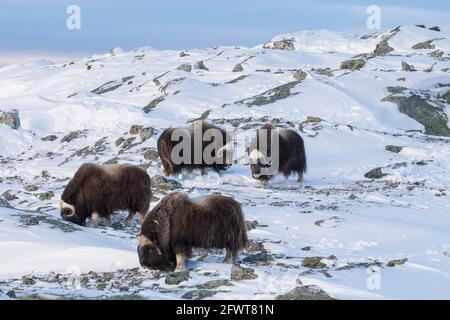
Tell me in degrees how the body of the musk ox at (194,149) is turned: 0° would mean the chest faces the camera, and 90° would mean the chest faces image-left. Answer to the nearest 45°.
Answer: approximately 270°

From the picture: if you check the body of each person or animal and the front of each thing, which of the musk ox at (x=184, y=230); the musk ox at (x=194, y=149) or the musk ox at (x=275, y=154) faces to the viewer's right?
the musk ox at (x=194, y=149)

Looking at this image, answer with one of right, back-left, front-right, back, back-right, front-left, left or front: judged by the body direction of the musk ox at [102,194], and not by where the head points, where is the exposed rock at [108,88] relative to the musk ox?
right

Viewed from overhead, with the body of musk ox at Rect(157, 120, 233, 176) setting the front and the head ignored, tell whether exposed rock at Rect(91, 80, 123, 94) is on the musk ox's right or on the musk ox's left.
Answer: on the musk ox's left

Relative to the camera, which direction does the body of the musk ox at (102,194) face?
to the viewer's left

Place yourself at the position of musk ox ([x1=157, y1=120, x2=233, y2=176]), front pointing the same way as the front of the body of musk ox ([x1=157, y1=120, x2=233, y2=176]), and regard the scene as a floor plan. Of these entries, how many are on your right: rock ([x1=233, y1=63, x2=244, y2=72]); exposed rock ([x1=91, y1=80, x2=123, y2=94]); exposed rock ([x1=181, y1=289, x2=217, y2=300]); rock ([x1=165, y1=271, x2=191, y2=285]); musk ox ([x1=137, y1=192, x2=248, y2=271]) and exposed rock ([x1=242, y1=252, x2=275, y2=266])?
4

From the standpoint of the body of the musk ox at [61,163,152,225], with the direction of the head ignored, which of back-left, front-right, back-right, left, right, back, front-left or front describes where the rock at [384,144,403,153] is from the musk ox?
back-right

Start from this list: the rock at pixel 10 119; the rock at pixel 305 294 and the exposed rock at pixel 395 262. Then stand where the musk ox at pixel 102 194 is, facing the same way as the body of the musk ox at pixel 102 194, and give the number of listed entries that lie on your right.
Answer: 1

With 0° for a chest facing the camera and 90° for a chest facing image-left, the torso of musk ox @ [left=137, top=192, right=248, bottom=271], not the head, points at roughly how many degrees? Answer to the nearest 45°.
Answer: approximately 45°

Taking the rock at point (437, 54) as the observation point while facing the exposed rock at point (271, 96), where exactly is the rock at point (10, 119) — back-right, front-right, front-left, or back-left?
front-right

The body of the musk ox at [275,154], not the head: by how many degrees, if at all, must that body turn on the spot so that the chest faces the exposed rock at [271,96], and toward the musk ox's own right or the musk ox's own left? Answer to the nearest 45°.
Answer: approximately 135° to the musk ox's own right

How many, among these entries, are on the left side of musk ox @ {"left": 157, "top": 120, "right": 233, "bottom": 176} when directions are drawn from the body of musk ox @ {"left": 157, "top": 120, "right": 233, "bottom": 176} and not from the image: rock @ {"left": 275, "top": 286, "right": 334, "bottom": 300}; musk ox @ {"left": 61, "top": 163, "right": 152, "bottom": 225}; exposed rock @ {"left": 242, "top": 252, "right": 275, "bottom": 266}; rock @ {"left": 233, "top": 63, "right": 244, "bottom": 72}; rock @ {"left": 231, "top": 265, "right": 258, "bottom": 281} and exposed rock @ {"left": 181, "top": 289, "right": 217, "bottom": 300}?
1

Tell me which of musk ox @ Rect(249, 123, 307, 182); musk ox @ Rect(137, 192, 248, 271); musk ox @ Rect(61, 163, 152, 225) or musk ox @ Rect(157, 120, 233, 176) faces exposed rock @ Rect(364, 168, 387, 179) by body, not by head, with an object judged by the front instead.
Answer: musk ox @ Rect(157, 120, 233, 176)
